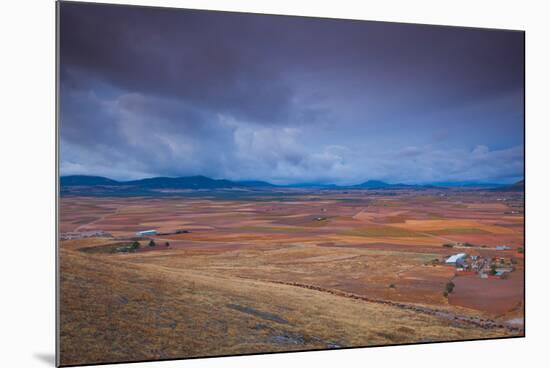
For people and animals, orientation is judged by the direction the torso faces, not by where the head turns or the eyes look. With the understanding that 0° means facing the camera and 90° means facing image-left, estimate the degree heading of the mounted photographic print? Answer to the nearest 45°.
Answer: approximately 315°
